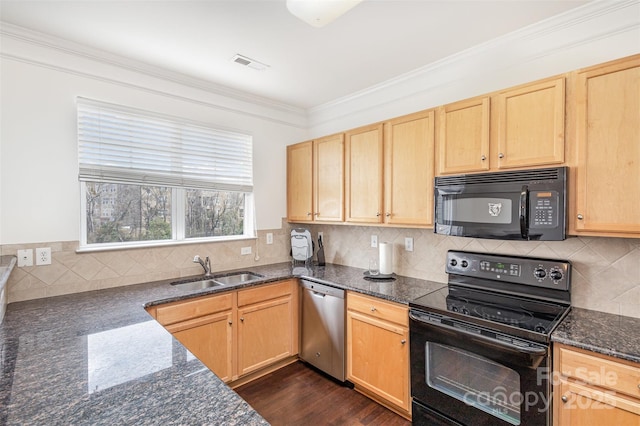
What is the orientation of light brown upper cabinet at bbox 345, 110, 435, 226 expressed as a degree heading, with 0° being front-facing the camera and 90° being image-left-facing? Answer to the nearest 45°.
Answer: approximately 45°

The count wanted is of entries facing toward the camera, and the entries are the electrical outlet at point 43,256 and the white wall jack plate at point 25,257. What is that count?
2

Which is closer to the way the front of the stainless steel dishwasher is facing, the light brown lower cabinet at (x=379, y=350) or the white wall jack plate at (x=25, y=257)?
the white wall jack plate

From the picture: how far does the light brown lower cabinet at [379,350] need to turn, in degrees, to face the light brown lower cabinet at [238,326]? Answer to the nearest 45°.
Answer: approximately 45° to its right

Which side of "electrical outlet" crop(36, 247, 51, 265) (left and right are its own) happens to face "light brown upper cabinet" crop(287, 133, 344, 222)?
left

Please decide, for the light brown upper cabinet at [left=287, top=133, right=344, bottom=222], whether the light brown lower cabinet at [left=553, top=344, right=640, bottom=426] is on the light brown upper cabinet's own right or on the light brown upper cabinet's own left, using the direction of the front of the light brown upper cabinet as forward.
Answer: on the light brown upper cabinet's own left

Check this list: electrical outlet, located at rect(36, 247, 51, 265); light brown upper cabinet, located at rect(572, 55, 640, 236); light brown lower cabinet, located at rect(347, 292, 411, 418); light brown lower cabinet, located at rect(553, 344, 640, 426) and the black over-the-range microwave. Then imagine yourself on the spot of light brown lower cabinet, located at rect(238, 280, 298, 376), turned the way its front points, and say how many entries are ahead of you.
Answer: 4

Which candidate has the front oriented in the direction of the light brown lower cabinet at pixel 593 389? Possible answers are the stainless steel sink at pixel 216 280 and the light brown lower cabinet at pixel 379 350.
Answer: the stainless steel sink

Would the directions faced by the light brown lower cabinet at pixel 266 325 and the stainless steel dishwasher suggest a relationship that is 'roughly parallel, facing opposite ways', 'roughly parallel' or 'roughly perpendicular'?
roughly perpendicular

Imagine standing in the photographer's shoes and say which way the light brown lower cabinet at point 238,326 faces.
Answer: facing the viewer and to the right of the viewer

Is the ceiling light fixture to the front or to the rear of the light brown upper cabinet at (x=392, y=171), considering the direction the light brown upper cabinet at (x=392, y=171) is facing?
to the front

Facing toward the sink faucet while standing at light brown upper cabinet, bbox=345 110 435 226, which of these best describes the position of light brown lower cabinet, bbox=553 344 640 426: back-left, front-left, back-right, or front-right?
back-left

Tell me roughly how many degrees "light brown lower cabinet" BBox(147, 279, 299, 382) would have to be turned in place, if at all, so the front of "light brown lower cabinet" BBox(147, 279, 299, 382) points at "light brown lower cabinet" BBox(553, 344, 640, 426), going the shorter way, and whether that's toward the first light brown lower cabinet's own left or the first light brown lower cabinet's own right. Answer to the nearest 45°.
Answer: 0° — it already faces it
